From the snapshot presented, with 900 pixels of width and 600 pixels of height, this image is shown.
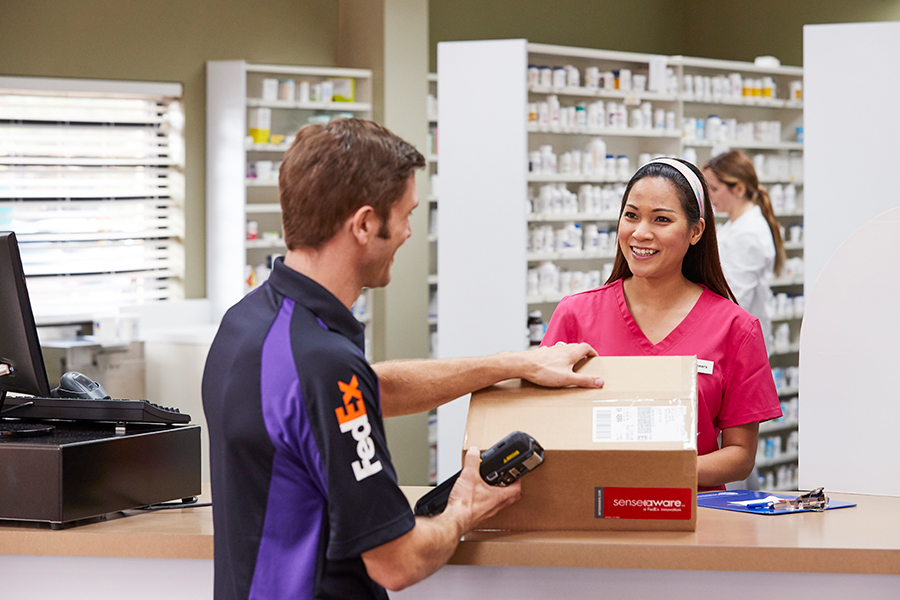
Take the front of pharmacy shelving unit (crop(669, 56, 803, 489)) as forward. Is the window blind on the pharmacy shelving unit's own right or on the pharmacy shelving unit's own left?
on the pharmacy shelving unit's own right

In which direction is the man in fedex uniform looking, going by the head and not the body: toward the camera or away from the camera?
away from the camera

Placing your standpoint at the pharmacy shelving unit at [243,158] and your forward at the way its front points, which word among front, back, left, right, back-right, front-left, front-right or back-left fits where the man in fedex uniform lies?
front-right

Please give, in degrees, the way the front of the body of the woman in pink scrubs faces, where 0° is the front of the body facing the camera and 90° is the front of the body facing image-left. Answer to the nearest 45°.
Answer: approximately 45°

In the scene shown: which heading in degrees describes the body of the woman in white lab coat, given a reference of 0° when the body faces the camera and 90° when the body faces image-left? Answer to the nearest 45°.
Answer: approximately 90°

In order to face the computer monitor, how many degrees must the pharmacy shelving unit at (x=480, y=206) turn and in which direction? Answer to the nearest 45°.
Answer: approximately 45° to its right

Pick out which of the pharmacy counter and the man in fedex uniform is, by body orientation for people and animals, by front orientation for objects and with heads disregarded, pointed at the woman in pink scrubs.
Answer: the man in fedex uniform

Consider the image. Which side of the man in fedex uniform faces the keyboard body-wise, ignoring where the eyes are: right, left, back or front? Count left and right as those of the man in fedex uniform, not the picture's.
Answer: left

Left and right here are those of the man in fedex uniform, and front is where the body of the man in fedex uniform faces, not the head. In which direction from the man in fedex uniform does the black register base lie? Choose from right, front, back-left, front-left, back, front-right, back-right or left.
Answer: left
